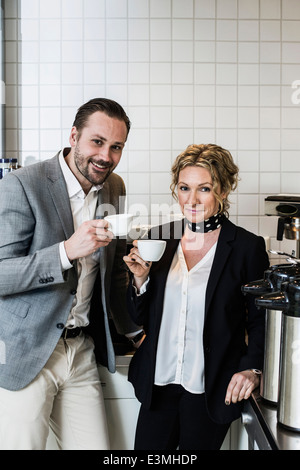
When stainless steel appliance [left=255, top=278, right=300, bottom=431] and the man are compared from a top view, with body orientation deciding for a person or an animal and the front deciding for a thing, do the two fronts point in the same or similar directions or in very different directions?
very different directions

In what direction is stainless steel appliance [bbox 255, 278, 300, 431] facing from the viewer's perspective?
to the viewer's left

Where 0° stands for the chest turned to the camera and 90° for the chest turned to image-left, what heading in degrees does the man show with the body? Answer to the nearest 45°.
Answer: approximately 315°

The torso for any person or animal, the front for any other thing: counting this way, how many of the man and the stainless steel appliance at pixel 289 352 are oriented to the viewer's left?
1

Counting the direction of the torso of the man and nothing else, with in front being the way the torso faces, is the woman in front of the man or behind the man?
in front

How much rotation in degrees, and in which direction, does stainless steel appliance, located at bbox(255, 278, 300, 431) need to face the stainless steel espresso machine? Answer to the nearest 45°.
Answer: approximately 90° to its right

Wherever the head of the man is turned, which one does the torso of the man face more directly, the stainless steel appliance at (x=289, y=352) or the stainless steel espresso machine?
the stainless steel appliance

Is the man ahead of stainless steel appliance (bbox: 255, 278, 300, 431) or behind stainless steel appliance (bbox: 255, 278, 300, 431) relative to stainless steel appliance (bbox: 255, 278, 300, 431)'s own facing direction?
ahead
